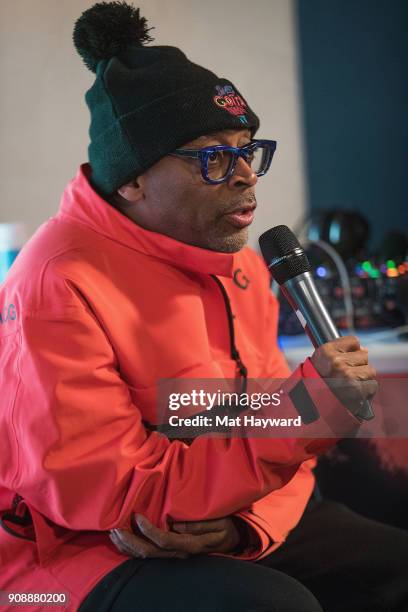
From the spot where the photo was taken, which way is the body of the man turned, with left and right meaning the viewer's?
facing the viewer and to the right of the viewer
